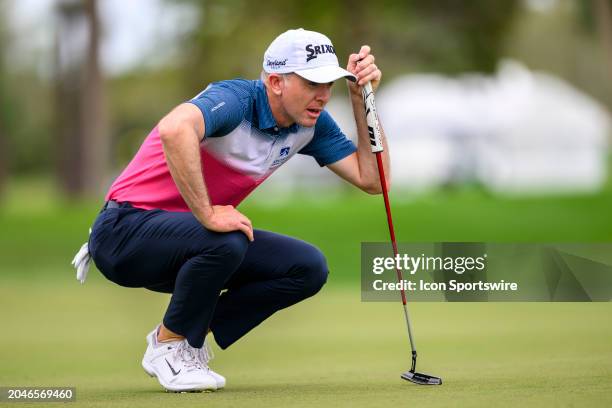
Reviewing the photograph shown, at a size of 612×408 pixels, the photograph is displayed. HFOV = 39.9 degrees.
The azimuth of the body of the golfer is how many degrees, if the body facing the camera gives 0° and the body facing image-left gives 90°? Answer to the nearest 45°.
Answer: approximately 315°

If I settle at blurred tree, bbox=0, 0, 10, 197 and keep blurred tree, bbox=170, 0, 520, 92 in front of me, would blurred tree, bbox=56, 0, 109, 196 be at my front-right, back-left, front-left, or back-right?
front-right

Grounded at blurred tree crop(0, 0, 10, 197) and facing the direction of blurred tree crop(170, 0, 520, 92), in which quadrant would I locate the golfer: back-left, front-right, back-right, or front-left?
front-right

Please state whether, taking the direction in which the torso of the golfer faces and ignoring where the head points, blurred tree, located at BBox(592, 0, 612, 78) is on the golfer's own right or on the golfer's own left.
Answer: on the golfer's own left

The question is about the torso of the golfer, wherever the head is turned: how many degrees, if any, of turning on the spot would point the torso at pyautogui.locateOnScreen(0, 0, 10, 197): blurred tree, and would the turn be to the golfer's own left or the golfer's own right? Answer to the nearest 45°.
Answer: approximately 135° to the golfer's own left

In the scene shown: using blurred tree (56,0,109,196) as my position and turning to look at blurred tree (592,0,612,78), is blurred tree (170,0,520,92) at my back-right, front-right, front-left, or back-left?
front-left

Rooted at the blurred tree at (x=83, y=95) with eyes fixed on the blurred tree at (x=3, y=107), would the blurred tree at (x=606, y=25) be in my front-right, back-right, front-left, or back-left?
back-right

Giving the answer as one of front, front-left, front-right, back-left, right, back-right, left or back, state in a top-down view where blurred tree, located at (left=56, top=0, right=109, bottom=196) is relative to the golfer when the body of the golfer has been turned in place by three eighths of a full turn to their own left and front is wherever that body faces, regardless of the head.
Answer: front

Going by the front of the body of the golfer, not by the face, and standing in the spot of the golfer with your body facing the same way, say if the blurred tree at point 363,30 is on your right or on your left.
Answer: on your left
